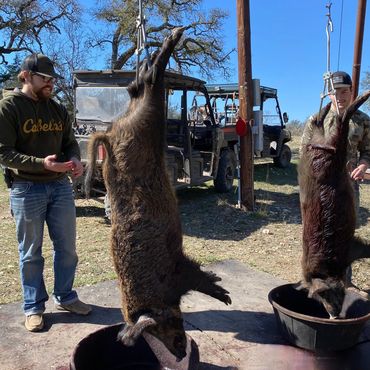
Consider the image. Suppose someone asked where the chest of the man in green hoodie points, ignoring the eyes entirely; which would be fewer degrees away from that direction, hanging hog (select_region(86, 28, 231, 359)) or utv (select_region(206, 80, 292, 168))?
the hanging hog

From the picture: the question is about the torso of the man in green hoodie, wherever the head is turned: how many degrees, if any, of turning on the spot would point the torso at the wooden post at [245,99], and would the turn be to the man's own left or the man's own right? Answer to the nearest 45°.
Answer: approximately 90° to the man's own left

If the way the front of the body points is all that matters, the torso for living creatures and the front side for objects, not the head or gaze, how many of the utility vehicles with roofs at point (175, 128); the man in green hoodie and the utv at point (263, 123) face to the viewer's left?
0

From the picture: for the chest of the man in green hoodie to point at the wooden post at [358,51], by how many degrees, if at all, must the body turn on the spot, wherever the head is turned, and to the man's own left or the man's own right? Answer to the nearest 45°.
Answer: approximately 90° to the man's own left
